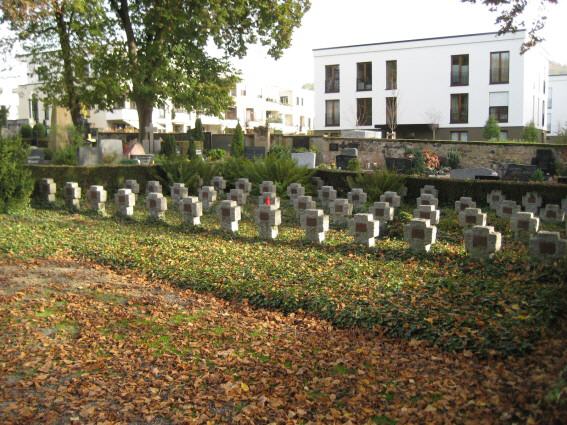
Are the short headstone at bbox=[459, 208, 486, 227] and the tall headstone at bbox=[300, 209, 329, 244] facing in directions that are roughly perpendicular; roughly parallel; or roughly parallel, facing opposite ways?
roughly parallel

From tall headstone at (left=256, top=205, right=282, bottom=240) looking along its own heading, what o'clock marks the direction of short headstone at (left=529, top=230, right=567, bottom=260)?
short headstone at (left=529, top=230, right=567, bottom=260) is roughly at 9 o'clock from tall headstone at (left=256, top=205, right=282, bottom=240).

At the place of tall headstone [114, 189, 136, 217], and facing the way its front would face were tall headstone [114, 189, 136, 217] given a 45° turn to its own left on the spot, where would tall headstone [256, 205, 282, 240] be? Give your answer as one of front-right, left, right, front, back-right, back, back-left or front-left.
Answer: front-left

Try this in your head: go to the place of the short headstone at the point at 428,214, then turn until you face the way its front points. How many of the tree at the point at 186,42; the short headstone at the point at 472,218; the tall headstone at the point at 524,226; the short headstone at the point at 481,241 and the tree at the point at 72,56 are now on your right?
2

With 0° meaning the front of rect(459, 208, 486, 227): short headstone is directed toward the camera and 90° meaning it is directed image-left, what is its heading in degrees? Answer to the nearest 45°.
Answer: approximately 45°

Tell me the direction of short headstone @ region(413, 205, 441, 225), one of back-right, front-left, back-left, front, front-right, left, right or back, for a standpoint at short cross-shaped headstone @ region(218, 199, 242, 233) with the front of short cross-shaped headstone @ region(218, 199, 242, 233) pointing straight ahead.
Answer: back-left

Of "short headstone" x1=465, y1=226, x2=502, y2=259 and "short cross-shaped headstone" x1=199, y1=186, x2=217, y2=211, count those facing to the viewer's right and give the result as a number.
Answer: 0

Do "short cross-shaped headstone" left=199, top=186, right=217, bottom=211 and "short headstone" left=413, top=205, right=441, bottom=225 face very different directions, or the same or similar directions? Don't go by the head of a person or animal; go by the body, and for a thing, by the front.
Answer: same or similar directions

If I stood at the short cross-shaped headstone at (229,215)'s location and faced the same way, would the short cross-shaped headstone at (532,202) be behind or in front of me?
behind

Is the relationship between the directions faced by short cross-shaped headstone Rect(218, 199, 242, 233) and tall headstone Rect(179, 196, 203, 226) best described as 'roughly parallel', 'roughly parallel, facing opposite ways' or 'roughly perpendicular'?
roughly parallel

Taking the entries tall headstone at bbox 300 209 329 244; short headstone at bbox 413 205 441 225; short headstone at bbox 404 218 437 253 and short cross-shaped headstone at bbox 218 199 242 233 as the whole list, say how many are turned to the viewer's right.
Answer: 0

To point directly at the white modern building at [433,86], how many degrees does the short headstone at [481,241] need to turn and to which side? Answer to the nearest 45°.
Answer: approximately 135° to its right

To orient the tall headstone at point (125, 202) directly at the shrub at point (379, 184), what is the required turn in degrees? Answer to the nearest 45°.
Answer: approximately 135° to its left

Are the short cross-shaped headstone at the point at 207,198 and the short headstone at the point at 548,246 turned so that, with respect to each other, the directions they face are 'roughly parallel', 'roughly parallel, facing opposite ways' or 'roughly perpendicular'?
roughly parallel

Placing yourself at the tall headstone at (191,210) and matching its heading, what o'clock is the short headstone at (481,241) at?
the short headstone at (481,241) is roughly at 9 o'clock from the tall headstone at (191,210).

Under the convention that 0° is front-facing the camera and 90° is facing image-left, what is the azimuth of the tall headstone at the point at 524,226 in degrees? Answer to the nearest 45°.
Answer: approximately 45°

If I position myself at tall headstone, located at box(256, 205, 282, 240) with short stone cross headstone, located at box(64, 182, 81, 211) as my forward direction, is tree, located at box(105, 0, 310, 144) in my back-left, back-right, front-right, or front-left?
front-right

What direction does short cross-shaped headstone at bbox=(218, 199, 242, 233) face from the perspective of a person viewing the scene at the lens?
facing the viewer and to the left of the viewer
